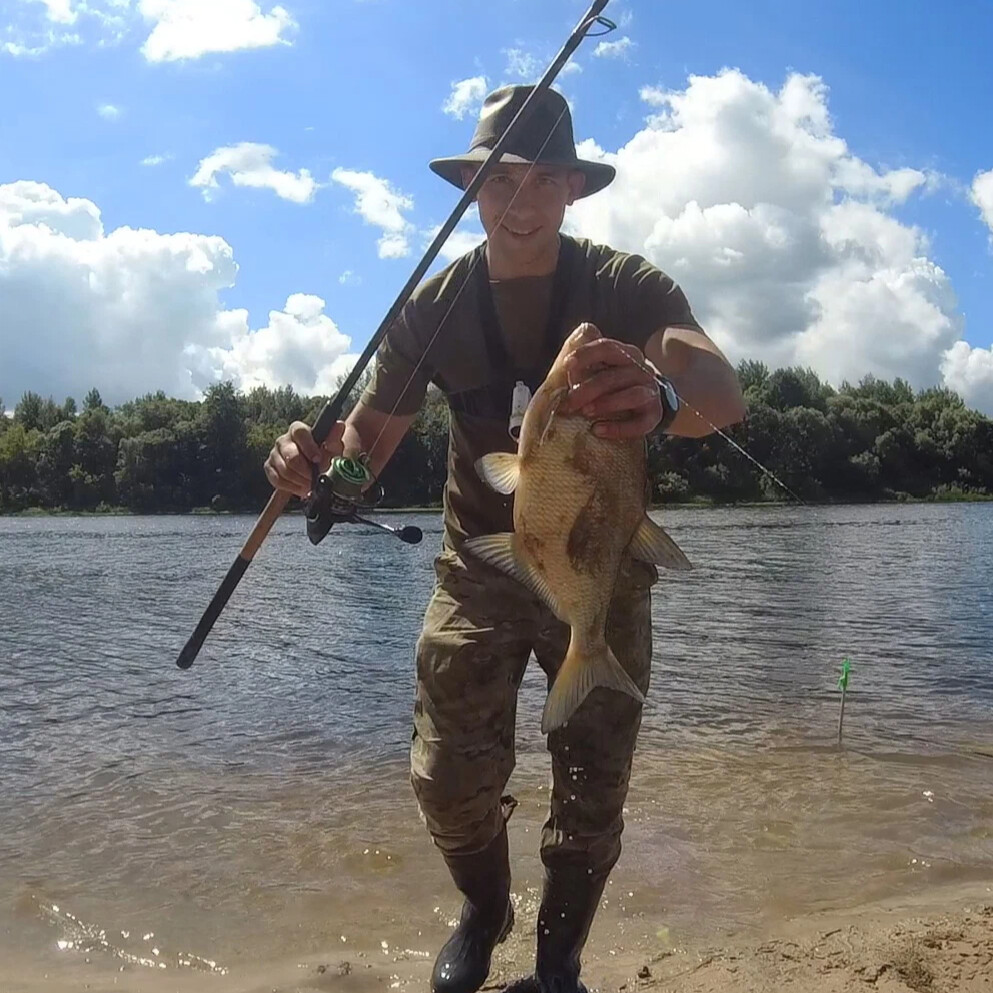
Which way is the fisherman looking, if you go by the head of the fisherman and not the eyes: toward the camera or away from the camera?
toward the camera

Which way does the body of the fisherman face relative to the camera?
toward the camera
